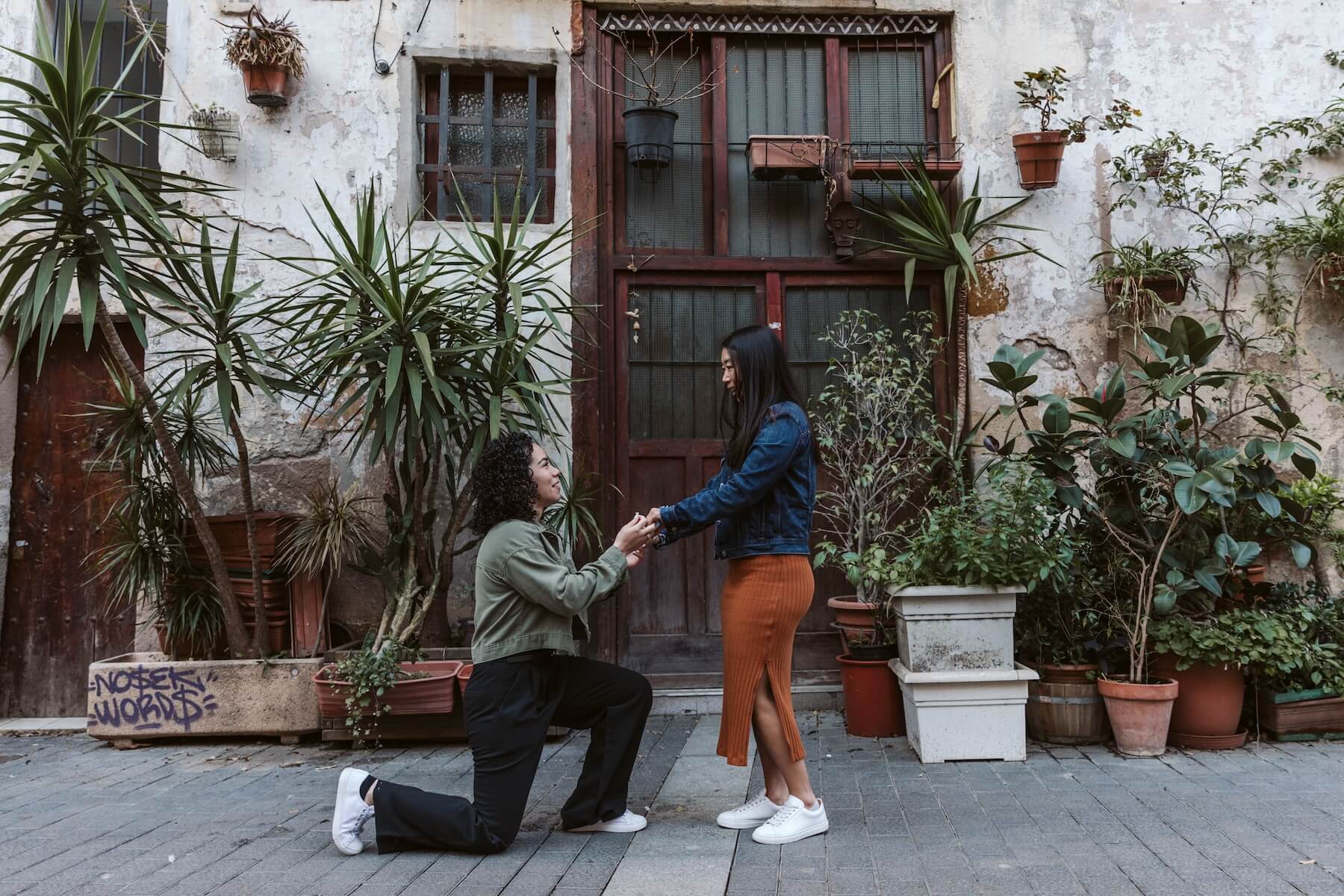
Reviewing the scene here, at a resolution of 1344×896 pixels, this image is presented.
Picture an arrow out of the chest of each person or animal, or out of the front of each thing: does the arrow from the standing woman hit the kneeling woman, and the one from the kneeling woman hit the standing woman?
yes

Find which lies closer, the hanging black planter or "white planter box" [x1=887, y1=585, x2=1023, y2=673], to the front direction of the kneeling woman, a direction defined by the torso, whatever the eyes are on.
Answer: the white planter box

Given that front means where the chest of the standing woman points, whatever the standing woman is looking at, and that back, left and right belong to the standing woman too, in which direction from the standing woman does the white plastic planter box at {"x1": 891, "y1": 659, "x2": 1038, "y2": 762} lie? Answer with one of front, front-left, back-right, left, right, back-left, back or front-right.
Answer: back-right

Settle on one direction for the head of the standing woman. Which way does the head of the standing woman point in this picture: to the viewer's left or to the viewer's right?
to the viewer's left

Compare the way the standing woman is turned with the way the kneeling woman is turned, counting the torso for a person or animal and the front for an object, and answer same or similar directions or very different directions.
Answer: very different directions

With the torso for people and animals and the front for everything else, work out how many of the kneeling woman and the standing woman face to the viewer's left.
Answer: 1

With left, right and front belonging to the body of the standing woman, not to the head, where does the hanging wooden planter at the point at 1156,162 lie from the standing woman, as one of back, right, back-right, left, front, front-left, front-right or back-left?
back-right

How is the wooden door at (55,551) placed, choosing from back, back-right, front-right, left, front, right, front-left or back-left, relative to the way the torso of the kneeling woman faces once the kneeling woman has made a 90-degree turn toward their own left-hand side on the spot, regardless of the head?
front-left

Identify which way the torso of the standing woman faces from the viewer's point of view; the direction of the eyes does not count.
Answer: to the viewer's left

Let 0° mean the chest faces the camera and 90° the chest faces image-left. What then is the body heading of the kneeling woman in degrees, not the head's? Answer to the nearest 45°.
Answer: approximately 270°

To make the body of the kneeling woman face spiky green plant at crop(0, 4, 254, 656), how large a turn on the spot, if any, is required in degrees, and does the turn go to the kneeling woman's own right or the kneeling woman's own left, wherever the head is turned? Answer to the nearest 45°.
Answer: approximately 135° to the kneeling woman's own left

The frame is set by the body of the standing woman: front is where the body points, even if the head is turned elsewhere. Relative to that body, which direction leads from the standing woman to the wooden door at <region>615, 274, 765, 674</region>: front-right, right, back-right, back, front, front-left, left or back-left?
right

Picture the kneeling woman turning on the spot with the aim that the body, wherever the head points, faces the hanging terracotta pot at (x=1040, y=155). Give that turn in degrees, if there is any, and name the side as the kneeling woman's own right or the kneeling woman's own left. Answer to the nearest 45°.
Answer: approximately 45° to the kneeling woman's own left

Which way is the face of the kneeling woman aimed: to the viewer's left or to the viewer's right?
to the viewer's right

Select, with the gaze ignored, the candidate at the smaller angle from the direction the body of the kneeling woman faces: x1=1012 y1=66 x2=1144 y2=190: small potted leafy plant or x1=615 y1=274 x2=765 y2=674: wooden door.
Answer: the small potted leafy plant
